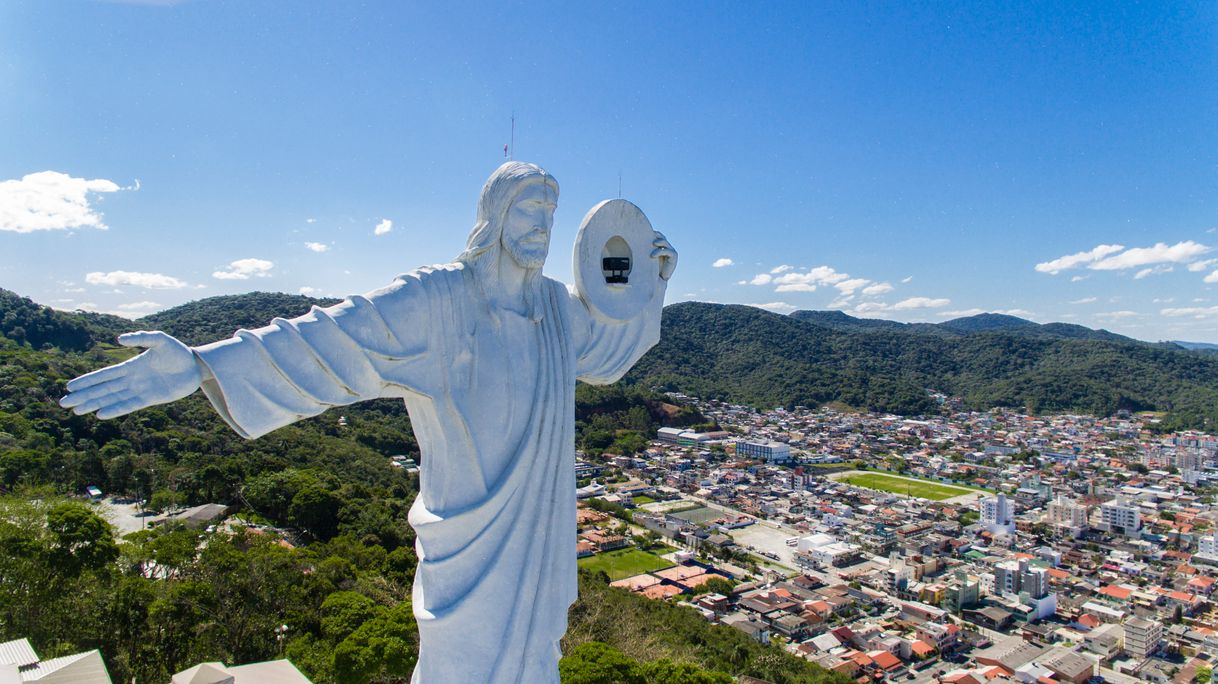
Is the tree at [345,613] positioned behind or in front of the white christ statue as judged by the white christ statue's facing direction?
behind

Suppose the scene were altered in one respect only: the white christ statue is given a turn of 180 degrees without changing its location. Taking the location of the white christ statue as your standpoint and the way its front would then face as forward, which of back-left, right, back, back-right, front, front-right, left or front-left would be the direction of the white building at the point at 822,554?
right

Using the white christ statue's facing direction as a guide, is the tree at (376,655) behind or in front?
behind

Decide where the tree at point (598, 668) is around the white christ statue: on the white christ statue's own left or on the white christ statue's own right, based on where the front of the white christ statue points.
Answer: on the white christ statue's own left

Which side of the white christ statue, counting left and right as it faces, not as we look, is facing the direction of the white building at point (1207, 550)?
left

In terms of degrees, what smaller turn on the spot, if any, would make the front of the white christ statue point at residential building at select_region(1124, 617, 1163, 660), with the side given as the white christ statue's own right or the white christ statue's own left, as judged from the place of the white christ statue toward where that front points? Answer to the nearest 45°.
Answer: approximately 90° to the white christ statue's own left

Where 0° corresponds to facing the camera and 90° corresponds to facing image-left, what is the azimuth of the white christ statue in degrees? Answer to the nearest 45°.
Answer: approximately 315°

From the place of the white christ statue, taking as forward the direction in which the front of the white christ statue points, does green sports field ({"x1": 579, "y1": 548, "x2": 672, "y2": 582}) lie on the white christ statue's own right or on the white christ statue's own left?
on the white christ statue's own left
